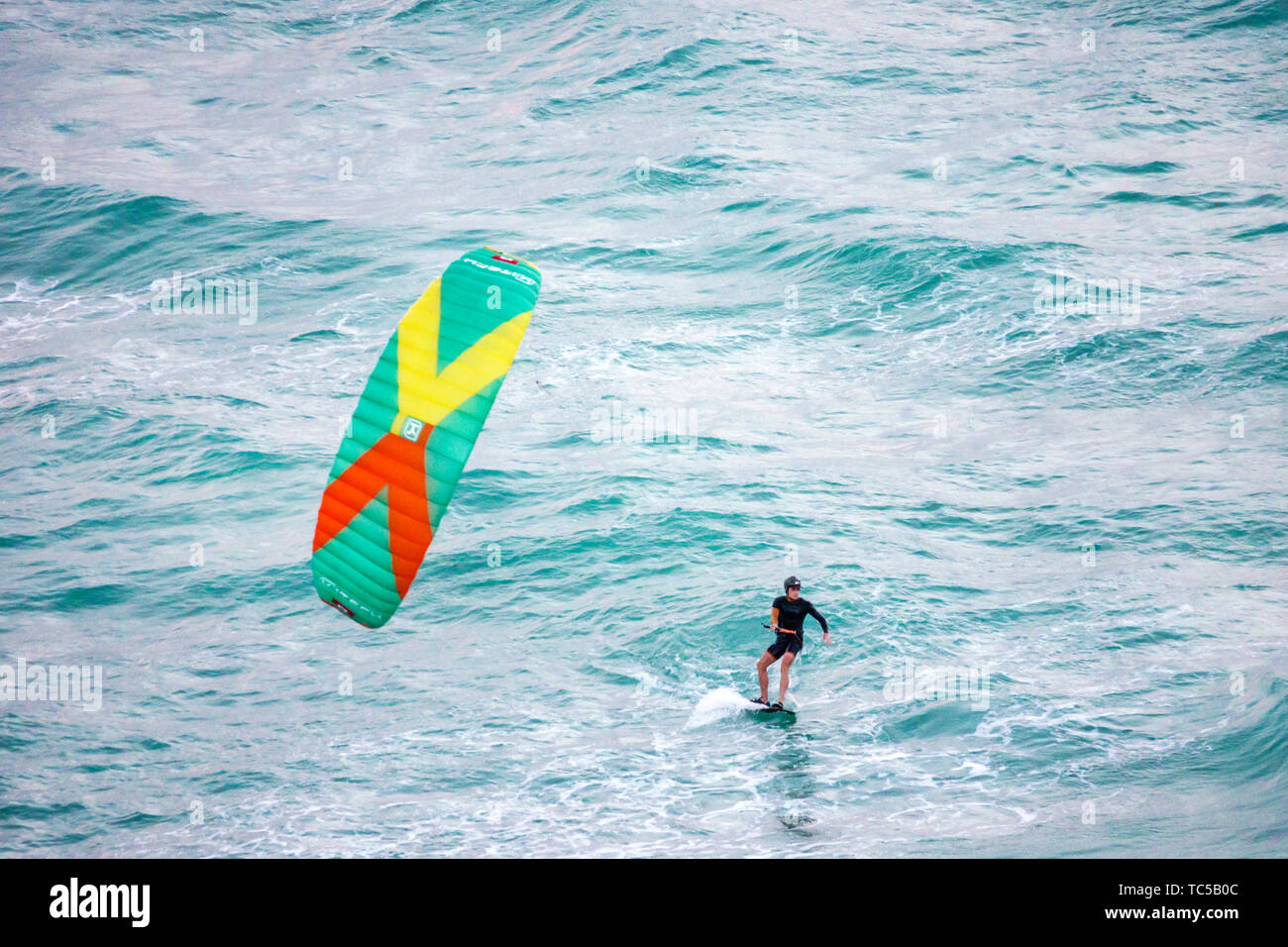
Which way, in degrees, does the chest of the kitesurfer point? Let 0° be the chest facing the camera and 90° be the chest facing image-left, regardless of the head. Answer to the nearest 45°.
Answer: approximately 0°
